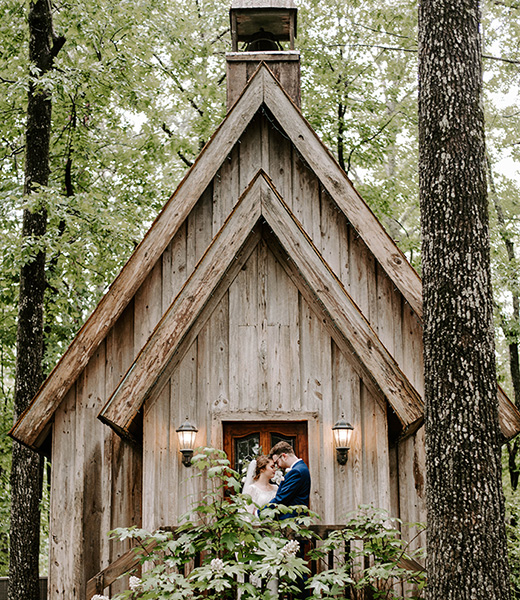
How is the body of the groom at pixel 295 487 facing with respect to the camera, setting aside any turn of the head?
to the viewer's left

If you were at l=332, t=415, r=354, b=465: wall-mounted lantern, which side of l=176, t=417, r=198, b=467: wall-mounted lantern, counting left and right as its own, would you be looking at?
left

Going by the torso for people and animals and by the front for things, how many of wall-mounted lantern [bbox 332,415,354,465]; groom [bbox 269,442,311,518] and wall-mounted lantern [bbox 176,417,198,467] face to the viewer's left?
1

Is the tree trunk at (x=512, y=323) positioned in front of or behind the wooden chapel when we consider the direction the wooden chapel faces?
behind

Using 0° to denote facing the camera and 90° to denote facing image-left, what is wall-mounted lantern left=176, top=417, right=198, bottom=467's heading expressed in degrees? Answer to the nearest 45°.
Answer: approximately 0°

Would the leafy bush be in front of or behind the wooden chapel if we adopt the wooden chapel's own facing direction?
in front

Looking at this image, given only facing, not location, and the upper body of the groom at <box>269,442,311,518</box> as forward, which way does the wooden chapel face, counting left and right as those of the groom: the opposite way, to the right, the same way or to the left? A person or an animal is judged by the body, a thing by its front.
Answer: to the left

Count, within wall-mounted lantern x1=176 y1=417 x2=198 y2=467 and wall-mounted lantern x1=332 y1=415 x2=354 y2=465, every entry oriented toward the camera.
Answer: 2

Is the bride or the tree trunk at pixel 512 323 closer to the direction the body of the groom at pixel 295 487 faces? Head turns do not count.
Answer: the bride

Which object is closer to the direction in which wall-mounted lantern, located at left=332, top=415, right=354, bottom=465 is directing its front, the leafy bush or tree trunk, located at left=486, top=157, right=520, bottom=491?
the leafy bush

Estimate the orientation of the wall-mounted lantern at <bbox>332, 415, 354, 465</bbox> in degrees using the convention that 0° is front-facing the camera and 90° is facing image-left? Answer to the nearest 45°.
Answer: approximately 0°

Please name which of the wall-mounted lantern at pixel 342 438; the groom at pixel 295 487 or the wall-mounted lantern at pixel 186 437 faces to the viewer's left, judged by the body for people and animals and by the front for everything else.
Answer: the groom

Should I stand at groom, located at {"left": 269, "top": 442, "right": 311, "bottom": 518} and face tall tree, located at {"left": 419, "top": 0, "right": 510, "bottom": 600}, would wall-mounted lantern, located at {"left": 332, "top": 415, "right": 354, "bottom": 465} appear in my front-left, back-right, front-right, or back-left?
back-left
